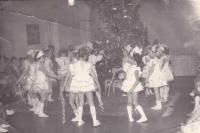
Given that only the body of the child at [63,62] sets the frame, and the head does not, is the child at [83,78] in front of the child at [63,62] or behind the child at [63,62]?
in front

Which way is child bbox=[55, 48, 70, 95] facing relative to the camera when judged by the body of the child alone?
toward the camera
